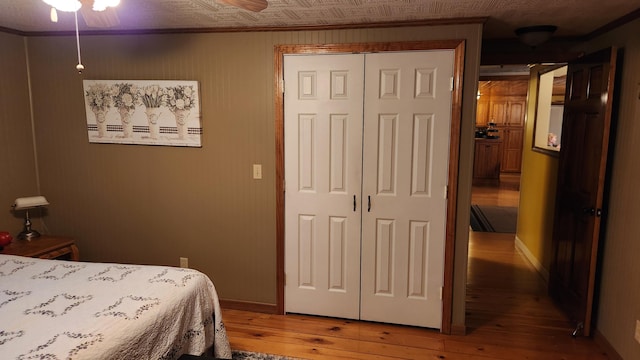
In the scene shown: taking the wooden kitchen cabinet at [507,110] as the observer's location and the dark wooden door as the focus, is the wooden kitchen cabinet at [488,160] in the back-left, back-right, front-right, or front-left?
front-right

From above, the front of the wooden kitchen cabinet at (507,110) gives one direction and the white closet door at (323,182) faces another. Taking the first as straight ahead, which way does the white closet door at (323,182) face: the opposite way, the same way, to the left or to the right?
the same way

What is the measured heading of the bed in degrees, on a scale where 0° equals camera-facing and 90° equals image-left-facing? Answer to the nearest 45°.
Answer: approximately 315°

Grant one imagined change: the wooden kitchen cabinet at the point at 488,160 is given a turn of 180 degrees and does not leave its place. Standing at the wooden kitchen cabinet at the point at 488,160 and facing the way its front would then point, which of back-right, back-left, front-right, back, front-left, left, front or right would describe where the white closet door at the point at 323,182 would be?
back

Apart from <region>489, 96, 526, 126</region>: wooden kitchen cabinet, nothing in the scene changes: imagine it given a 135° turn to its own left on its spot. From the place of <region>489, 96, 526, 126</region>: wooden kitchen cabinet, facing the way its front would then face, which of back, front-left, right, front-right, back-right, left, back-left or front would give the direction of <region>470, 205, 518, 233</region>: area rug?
back-right

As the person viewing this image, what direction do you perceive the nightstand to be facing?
facing the viewer and to the right of the viewer

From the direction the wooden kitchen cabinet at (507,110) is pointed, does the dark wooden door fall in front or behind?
in front

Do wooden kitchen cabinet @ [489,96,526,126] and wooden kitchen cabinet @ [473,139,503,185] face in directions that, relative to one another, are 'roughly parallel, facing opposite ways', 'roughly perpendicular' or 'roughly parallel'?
roughly parallel

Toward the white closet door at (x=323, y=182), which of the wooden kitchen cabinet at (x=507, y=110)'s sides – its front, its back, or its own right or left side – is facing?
front

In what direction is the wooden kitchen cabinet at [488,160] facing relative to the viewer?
toward the camera

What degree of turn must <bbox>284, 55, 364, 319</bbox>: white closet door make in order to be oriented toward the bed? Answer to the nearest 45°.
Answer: approximately 45° to its right

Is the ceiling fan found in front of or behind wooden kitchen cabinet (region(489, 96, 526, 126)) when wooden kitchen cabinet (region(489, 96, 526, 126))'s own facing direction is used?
in front

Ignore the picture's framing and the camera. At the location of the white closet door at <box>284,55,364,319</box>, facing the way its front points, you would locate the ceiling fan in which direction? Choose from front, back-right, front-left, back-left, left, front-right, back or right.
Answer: front-right

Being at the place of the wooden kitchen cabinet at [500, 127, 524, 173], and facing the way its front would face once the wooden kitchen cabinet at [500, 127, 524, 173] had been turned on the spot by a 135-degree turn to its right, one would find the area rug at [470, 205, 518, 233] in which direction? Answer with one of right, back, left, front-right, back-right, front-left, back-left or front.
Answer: back-left

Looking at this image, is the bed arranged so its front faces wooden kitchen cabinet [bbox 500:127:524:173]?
no

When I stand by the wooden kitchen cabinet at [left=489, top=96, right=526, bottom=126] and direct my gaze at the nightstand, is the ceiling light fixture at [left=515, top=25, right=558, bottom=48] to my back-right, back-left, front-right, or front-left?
front-left

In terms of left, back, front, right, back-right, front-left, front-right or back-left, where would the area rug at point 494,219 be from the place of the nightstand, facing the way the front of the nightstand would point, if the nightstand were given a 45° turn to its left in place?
front

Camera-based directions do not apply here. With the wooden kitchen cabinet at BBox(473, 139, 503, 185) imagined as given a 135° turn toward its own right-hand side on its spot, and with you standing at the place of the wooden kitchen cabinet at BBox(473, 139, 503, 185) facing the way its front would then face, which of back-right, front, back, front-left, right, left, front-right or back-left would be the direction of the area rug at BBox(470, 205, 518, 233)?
back-left

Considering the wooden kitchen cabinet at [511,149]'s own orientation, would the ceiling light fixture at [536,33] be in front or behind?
in front

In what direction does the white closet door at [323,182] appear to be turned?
toward the camera
